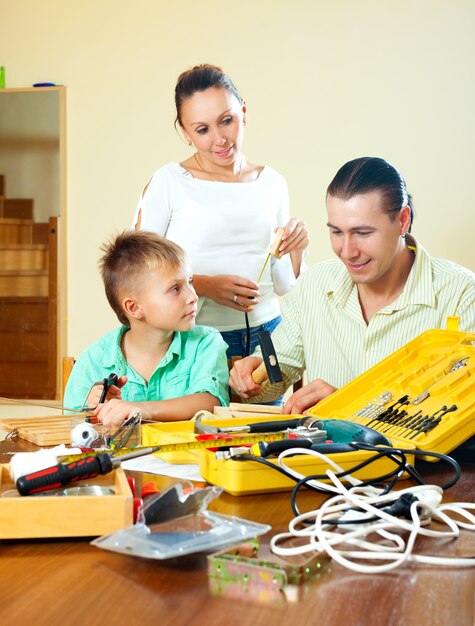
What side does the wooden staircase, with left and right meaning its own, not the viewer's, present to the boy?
front

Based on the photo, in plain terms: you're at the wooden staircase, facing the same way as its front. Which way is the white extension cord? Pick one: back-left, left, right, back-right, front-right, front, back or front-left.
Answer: front

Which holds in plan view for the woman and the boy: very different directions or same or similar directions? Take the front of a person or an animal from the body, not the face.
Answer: same or similar directions

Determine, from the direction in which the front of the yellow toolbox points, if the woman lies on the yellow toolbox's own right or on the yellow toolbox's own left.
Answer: on the yellow toolbox's own right

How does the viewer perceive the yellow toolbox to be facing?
facing the viewer and to the left of the viewer

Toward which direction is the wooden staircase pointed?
toward the camera

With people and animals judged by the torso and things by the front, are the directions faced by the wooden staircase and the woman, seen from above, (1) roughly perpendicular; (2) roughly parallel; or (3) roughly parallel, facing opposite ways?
roughly parallel

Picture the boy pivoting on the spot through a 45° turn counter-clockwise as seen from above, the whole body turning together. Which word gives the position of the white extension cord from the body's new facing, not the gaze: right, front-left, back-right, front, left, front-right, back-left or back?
front-right

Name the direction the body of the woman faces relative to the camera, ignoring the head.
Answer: toward the camera

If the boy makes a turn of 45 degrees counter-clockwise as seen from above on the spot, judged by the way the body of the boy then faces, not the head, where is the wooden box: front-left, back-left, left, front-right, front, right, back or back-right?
front-right

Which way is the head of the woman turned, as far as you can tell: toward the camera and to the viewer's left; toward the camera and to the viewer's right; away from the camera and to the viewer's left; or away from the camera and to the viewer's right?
toward the camera and to the viewer's right

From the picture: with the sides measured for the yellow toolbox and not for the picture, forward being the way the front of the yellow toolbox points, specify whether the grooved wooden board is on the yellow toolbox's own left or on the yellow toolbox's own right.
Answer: on the yellow toolbox's own right

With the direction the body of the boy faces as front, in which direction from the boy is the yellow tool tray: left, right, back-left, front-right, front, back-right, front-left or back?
front

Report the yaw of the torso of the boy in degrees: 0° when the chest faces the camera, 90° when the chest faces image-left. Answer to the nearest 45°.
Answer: approximately 0°

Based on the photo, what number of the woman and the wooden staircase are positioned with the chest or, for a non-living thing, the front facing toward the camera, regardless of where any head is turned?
2
